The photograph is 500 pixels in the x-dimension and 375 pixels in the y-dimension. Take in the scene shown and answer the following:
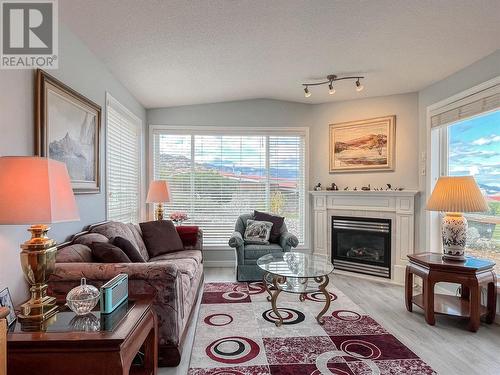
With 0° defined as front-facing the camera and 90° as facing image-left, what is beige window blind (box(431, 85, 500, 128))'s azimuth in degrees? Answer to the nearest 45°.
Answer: approximately 45°

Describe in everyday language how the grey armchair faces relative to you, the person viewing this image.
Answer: facing the viewer

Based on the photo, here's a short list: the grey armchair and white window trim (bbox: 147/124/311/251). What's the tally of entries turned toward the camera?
2

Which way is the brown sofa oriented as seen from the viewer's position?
to the viewer's right

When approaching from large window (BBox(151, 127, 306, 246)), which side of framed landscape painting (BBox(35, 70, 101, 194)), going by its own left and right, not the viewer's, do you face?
left

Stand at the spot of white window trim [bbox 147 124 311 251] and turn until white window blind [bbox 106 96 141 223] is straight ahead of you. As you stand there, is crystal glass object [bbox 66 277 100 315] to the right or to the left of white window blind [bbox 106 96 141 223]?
left

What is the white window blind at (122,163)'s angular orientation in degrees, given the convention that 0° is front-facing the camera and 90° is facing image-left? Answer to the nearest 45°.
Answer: approximately 315°

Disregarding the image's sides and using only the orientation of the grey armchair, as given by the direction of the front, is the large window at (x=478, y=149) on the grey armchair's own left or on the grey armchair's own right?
on the grey armchair's own left

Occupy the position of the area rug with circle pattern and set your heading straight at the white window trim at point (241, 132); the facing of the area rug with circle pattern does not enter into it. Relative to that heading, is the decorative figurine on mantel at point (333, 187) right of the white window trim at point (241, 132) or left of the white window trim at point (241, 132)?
right

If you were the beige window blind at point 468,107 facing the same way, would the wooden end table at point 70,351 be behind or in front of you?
in front

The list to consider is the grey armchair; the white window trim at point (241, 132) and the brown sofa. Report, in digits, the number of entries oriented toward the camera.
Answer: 2

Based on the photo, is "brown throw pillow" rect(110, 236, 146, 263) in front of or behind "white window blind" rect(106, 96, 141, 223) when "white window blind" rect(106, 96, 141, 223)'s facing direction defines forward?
in front
